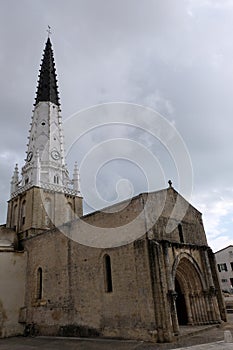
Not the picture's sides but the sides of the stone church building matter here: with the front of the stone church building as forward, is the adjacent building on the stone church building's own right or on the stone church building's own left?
on the stone church building's own left

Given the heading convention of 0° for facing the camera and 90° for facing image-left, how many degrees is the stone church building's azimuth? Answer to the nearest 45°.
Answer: approximately 315°
